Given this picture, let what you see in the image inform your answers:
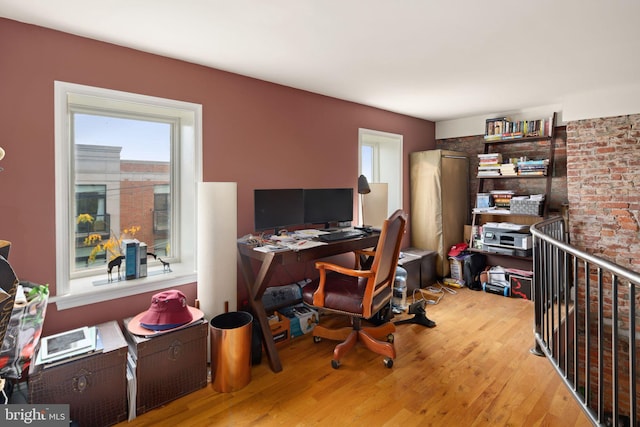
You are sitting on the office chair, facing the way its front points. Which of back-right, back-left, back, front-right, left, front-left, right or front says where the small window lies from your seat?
front-right

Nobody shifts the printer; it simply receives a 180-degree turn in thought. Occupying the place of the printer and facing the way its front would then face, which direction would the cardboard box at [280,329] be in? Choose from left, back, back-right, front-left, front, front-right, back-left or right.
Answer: back

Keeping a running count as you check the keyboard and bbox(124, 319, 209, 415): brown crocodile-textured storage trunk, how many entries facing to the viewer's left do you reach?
0

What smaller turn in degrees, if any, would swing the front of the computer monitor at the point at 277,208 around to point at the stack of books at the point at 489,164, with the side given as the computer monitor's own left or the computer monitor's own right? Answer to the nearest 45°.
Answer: approximately 90° to the computer monitor's own left

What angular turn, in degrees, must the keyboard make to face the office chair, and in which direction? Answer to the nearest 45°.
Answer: approximately 45° to its right

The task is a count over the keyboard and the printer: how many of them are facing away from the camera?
0

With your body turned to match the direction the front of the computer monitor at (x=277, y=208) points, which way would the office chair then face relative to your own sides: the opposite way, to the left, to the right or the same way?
the opposite way

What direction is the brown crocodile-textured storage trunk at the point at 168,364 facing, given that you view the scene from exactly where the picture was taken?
facing the viewer and to the right of the viewer

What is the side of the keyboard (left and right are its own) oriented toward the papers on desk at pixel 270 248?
right

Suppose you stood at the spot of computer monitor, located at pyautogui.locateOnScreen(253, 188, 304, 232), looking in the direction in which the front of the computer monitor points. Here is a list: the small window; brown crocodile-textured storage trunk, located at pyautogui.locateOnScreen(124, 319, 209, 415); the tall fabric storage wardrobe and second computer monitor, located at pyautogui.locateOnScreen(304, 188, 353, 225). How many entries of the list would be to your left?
3

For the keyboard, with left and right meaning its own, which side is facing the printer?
left

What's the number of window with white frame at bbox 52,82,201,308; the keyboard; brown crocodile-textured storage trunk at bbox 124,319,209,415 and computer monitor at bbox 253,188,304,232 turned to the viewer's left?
0

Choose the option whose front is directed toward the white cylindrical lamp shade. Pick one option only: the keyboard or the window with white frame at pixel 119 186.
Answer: the window with white frame
